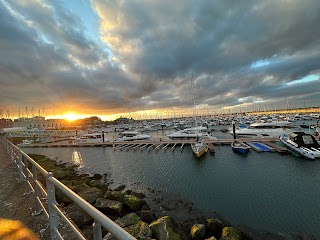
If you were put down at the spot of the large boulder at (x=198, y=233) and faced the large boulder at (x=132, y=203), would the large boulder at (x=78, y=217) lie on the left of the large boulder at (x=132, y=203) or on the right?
left

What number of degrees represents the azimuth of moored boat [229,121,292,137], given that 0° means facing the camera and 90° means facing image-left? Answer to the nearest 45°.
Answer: approximately 90°

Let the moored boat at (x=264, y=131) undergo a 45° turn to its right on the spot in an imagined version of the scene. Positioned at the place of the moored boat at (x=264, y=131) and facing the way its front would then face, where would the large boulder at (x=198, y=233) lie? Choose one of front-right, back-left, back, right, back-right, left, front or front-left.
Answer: back-left

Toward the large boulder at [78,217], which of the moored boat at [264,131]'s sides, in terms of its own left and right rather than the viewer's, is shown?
left

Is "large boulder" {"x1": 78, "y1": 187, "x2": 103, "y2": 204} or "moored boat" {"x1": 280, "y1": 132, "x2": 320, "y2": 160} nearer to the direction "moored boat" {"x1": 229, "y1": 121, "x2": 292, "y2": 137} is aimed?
the large boulder

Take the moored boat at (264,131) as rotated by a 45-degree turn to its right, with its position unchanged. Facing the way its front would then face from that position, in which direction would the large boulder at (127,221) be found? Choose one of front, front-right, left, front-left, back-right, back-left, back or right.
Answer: back-left

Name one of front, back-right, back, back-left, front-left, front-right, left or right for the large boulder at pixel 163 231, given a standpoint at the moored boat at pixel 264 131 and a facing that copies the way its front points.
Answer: left

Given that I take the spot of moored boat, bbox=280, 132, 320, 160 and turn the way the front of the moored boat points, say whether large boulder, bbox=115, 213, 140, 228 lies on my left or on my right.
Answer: on my left

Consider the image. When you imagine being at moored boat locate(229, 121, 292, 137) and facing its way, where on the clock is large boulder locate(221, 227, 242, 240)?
The large boulder is roughly at 9 o'clock from the moored boat.

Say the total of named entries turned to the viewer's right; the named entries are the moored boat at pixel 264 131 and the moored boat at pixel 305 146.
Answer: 0

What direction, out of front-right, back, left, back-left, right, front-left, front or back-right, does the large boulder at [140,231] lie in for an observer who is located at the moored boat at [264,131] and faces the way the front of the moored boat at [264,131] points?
left
